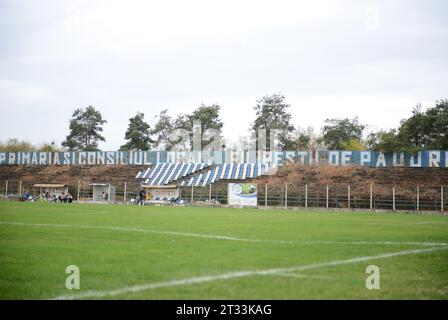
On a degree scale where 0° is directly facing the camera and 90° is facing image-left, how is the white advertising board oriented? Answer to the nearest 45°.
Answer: approximately 0°
